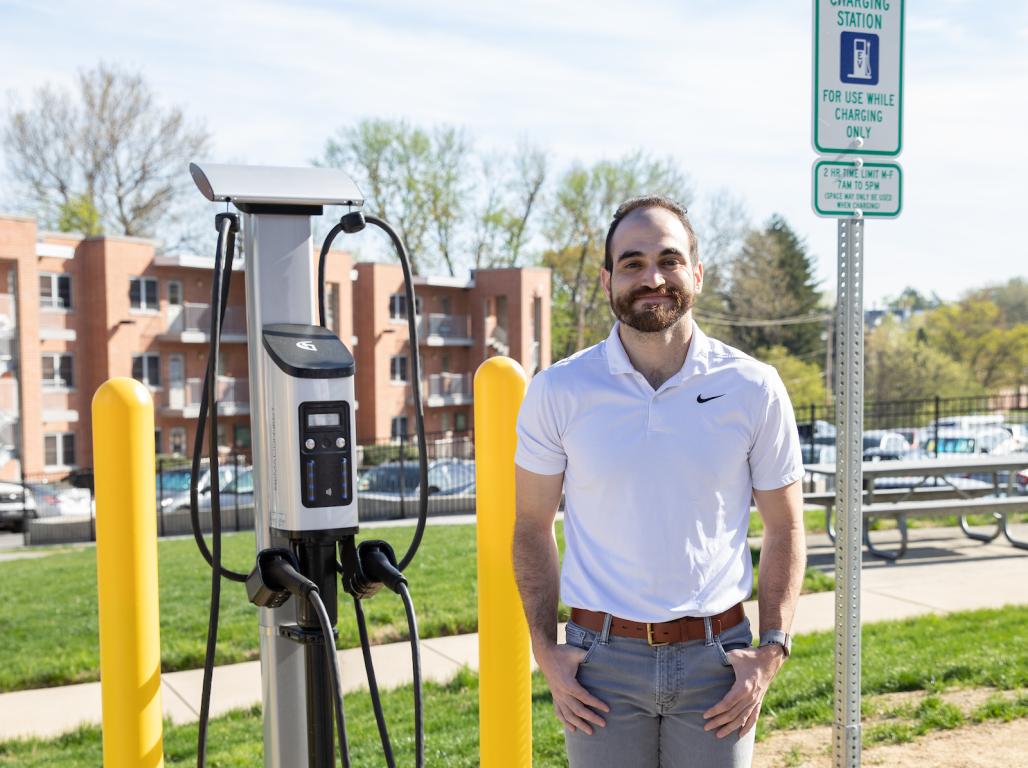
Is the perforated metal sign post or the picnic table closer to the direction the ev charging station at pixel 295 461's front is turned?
the perforated metal sign post

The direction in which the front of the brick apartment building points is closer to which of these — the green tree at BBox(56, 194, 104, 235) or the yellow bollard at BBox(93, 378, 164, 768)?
the yellow bollard

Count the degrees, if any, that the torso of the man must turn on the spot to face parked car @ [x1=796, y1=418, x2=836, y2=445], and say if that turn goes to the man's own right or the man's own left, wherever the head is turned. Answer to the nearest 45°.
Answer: approximately 180°

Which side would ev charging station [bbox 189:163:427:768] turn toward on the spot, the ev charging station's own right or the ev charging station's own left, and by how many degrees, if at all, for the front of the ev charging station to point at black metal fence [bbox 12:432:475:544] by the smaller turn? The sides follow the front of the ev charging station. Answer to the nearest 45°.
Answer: approximately 135° to the ev charging station's own left

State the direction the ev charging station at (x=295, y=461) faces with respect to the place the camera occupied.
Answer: facing the viewer and to the right of the viewer

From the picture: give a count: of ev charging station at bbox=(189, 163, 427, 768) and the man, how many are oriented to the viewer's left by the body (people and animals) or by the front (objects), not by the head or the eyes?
0

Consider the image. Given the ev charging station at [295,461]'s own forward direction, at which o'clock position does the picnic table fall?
The picnic table is roughly at 9 o'clock from the ev charging station.

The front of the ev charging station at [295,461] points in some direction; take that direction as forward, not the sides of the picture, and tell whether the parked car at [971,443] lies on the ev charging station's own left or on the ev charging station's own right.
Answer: on the ev charging station's own left

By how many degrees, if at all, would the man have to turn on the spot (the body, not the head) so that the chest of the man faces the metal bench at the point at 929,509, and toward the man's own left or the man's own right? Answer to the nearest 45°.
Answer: approximately 180°
